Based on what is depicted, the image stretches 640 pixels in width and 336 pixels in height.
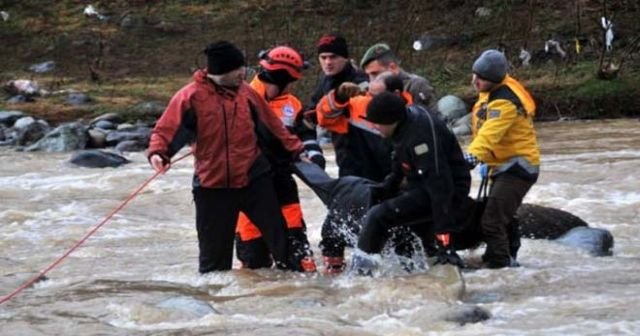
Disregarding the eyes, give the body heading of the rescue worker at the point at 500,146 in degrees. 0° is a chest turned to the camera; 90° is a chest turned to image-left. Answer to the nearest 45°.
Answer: approximately 90°

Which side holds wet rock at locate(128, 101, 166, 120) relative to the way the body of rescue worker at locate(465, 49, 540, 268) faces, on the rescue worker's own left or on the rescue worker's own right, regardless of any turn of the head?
on the rescue worker's own right

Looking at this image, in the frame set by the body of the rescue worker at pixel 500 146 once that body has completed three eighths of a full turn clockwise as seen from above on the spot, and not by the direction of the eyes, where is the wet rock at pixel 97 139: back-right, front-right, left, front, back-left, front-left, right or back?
left

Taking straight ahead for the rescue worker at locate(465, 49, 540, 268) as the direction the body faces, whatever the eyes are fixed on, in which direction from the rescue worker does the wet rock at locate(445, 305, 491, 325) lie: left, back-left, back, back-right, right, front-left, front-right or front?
left

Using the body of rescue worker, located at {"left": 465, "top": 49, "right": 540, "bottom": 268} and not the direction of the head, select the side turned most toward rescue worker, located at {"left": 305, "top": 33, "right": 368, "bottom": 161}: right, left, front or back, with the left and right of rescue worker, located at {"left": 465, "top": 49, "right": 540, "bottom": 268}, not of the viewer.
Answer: front

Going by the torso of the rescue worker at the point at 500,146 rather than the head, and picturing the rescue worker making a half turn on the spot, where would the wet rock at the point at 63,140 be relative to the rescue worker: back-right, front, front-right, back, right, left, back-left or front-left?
back-left

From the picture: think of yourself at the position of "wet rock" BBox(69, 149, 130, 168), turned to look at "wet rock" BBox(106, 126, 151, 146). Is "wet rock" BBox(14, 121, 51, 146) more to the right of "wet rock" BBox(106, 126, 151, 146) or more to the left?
left

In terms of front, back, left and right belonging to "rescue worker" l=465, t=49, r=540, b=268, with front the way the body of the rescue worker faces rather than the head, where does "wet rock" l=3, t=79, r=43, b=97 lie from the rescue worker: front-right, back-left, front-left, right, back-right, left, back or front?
front-right

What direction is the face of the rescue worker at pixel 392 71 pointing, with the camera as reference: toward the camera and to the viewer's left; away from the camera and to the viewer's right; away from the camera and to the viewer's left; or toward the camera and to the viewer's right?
toward the camera and to the viewer's left

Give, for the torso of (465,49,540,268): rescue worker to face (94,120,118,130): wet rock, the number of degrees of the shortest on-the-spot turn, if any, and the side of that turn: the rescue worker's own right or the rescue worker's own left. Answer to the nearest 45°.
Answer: approximately 45° to the rescue worker's own right

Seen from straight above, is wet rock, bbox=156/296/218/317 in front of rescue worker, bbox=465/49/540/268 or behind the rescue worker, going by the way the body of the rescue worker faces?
in front

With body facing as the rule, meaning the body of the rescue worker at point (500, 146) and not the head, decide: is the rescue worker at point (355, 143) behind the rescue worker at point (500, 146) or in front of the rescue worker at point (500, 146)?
in front

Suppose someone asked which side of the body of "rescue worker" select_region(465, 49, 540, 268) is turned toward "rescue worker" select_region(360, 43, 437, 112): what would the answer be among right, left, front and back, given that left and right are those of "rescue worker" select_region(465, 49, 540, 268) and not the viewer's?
front

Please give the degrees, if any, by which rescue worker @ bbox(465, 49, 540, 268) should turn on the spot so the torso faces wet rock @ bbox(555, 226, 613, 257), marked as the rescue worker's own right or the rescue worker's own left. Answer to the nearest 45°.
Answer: approximately 135° to the rescue worker's own right

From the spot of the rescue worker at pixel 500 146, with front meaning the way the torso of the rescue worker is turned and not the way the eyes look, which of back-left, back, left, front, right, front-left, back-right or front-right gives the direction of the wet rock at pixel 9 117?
front-right

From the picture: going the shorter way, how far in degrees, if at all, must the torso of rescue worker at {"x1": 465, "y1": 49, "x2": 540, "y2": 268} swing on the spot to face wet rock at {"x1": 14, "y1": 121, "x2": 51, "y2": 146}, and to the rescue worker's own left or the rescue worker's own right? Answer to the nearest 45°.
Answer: approximately 45° to the rescue worker's own right
